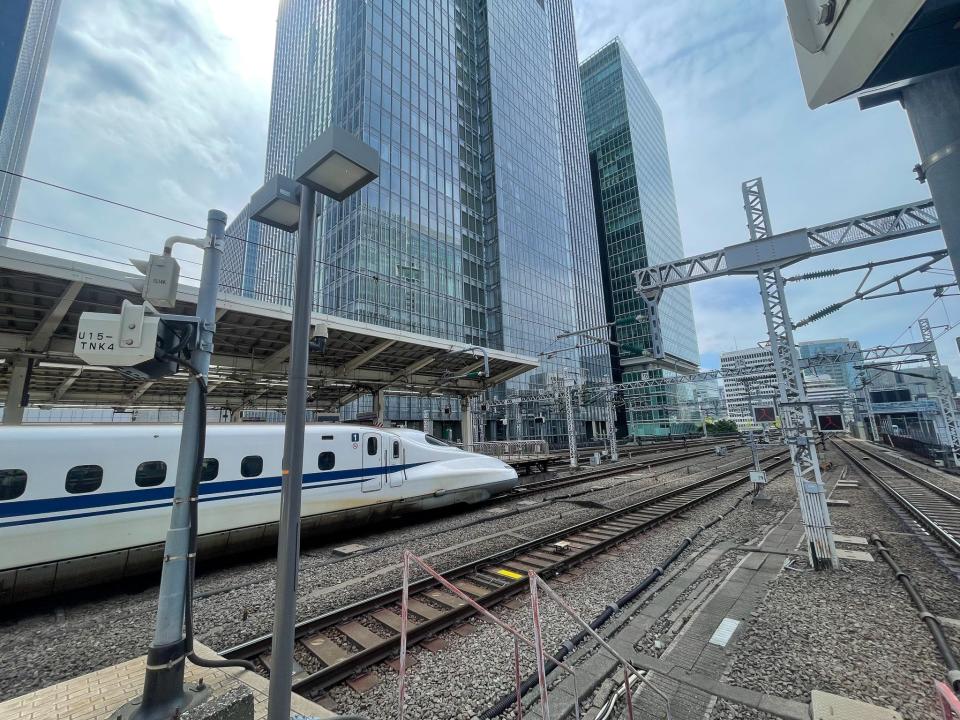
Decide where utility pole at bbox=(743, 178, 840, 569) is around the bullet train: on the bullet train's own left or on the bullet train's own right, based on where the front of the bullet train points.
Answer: on the bullet train's own right

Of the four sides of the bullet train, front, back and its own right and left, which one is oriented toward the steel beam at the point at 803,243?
right

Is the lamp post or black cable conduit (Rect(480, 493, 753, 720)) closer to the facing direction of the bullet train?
the black cable conduit

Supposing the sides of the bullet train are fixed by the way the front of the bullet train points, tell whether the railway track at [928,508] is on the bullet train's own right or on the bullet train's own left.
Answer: on the bullet train's own right

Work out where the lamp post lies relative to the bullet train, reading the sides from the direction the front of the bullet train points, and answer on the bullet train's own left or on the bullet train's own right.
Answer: on the bullet train's own right

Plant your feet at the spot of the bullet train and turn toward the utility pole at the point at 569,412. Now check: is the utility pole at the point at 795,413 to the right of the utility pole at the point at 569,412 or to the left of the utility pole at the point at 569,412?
right

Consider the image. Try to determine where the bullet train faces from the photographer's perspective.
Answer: facing away from the viewer and to the right of the viewer

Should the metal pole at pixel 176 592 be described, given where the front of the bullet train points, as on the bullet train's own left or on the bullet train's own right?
on the bullet train's own right

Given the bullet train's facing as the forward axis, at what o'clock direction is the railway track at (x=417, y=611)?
The railway track is roughly at 3 o'clock from the bullet train.

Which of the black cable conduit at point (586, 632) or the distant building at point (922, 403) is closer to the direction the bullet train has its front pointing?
the distant building

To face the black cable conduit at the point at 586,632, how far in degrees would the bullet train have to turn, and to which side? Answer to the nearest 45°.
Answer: approximately 90° to its right

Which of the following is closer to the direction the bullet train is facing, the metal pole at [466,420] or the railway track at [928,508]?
the metal pole

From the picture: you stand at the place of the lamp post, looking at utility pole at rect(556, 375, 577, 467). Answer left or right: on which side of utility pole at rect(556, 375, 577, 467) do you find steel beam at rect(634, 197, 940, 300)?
right
